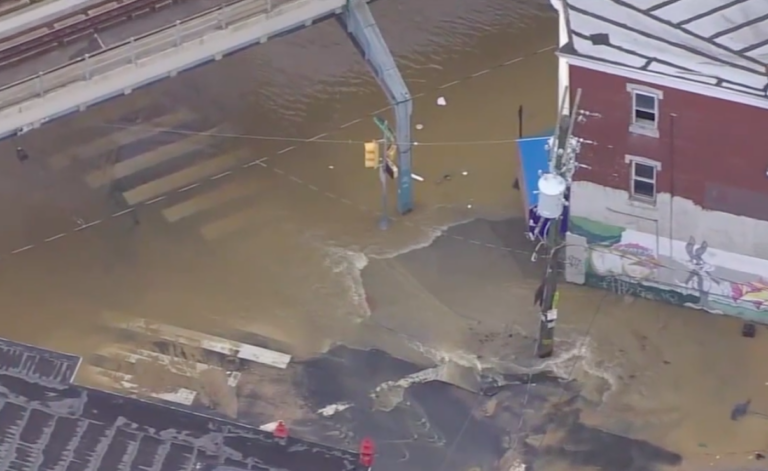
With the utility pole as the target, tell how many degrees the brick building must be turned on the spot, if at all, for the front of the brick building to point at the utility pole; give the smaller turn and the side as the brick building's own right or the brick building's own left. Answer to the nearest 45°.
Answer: approximately 45° to the brick building's own left

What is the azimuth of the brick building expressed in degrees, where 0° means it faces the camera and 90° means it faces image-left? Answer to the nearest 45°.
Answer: approximately 90°

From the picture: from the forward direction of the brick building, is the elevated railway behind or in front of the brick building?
in front

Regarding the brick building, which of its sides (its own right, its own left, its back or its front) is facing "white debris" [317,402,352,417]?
front
